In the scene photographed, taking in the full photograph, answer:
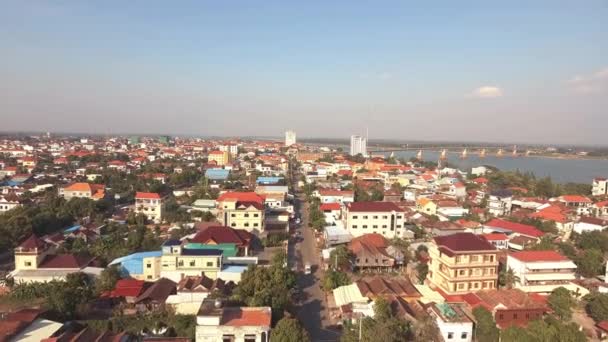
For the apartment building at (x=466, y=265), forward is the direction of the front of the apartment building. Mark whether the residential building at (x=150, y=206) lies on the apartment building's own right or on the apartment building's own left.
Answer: on the apartment building's own right

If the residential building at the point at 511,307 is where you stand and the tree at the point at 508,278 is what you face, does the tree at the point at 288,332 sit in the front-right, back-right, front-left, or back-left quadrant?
back-left

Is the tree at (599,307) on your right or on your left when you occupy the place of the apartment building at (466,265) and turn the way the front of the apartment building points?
on your left
